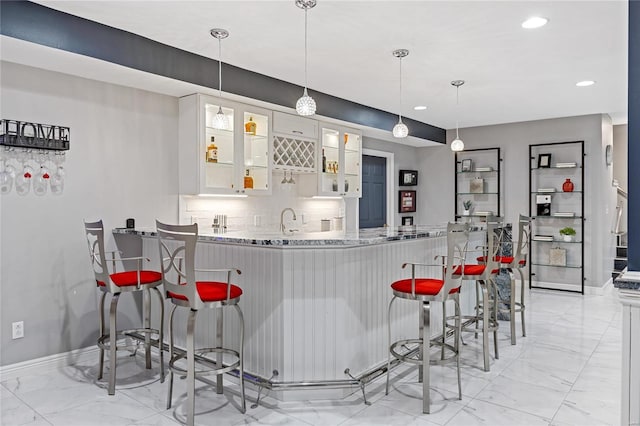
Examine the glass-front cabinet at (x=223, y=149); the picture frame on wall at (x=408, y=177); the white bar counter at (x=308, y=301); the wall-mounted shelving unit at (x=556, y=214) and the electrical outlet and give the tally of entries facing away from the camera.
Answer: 0

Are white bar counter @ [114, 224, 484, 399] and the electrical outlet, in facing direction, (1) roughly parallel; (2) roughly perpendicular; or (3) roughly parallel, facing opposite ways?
roughly perpendicular

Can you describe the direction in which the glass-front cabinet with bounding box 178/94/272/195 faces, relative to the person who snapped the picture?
facing the viewer and to the right of the viewer

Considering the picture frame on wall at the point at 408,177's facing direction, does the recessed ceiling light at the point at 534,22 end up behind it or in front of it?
in front

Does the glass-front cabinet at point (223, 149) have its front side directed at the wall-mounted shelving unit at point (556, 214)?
no

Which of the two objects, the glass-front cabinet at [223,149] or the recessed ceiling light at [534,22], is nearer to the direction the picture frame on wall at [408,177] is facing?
the recessed ceiling light

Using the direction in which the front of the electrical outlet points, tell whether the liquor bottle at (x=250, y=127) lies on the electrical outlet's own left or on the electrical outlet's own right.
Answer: on the electrical outlet's own left

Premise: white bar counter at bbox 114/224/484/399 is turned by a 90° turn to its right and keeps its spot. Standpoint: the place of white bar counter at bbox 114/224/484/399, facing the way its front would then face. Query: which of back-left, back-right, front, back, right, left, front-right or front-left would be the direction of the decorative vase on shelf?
back-right

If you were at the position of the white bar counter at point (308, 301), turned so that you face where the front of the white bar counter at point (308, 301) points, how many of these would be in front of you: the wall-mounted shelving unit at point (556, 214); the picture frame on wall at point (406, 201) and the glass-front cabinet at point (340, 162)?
0

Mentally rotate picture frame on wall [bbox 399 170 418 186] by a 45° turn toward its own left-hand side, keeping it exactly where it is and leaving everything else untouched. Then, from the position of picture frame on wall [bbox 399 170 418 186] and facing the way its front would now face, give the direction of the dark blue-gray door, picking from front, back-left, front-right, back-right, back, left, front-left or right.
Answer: back-right

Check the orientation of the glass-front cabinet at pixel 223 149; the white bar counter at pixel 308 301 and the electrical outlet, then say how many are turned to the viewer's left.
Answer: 0

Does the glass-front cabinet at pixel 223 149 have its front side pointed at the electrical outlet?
no

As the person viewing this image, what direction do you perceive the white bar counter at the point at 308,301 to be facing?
facing the viewer

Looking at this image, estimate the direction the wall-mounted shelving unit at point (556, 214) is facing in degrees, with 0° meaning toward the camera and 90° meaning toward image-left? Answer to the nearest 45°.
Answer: approximately 45°

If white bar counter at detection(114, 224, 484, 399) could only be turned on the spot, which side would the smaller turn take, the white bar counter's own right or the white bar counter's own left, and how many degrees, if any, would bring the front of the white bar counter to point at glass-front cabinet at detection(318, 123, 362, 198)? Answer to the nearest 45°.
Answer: approximately 180°

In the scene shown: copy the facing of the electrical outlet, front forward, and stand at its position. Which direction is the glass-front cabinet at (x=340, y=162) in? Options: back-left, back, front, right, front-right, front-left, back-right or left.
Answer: front-left

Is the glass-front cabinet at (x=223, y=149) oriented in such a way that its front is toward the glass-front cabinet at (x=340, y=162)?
no

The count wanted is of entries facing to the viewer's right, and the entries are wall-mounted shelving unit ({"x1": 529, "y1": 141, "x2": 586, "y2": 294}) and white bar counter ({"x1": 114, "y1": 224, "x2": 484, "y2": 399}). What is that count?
0

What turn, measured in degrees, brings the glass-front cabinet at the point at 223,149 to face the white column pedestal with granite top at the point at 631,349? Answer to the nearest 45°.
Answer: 0° — it already faces it
